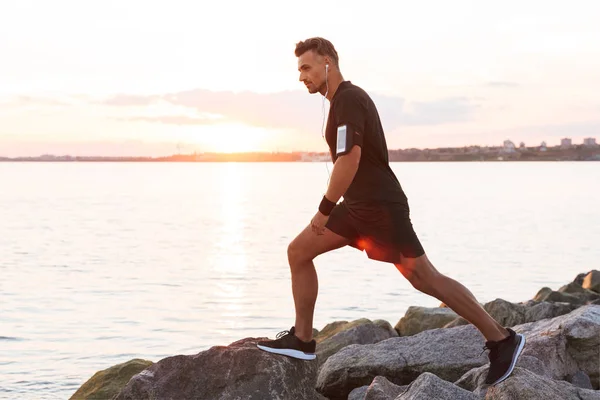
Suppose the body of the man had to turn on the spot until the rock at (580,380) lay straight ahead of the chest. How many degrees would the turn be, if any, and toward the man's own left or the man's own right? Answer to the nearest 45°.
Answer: approximately 135° to the man's own right

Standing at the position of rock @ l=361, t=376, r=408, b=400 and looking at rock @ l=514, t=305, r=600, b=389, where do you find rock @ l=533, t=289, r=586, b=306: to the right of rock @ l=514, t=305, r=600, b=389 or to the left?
left

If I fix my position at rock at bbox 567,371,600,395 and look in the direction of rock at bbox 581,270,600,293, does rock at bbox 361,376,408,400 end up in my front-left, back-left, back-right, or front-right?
back-left

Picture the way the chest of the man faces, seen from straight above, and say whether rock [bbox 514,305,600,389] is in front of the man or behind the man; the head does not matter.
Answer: behind

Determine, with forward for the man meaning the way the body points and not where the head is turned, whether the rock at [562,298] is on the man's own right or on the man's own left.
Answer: on the man's own right

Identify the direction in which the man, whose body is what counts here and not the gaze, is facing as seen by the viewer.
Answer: to the viewer's left

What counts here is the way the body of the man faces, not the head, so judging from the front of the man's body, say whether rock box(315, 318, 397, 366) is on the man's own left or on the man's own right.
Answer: on the man's own right
